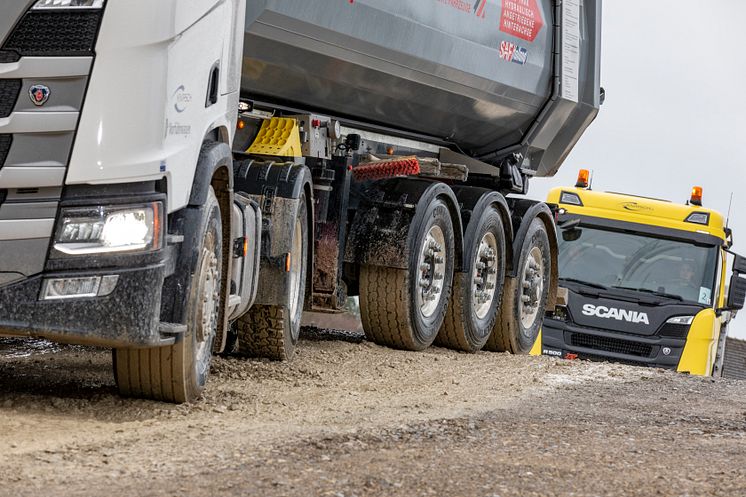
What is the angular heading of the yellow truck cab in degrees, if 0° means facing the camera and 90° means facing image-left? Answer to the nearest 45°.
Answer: approximately 0°
